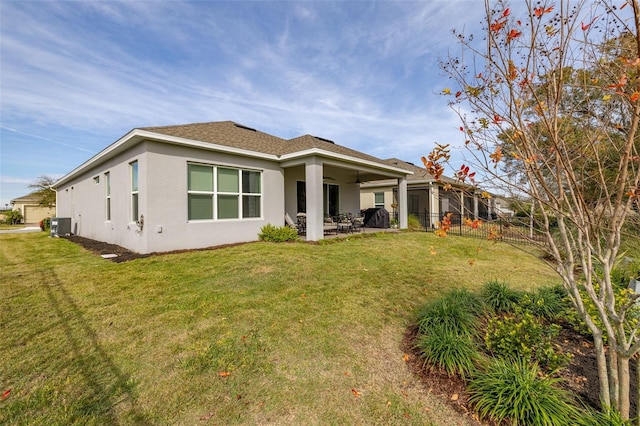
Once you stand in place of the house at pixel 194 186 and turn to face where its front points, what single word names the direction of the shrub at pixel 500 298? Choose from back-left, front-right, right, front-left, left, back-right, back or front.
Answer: back

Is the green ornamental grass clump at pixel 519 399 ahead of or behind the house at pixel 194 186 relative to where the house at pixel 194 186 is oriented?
behind

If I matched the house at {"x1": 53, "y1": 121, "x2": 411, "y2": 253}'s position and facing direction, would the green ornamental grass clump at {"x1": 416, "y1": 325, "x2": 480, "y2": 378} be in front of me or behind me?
behind

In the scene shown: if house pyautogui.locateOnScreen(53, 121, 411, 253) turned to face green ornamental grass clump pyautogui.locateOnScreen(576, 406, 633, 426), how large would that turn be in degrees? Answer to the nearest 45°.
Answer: approximately 180°

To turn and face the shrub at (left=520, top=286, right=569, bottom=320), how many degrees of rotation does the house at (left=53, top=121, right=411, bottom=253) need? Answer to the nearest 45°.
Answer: approximately 180°

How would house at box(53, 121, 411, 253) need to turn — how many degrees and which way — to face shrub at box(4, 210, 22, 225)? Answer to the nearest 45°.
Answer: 0° — it already faces it

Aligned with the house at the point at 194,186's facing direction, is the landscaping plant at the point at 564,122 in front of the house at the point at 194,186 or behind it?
behind

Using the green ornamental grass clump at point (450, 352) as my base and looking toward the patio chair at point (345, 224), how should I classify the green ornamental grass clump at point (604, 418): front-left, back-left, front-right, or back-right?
back-right

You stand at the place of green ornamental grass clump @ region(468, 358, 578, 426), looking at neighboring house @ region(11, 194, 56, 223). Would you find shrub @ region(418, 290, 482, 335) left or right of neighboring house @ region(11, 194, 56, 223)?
right

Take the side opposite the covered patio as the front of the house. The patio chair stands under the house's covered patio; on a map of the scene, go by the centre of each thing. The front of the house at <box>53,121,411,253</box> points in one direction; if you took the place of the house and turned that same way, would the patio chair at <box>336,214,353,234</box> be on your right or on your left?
on your right

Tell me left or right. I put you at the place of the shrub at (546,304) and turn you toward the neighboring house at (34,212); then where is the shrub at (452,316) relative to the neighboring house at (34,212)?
left
